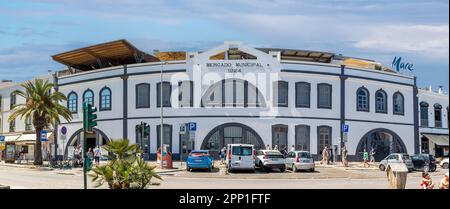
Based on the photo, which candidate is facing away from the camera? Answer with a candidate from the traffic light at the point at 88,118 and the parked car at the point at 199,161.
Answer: the parked car

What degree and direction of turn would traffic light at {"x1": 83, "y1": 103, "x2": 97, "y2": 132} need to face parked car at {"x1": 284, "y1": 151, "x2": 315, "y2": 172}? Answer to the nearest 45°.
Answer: approximately 45° to its left

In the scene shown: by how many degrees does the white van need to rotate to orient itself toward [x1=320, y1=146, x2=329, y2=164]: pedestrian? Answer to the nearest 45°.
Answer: approximately 45° to its right

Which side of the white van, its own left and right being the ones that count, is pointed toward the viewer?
back

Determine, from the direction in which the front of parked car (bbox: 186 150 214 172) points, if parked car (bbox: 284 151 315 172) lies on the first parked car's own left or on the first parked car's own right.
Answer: on the first parked car's own right

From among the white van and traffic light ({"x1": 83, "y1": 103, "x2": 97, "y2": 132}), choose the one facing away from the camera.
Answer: the white van

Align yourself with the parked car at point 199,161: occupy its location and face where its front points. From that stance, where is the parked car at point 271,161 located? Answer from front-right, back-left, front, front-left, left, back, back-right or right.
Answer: right

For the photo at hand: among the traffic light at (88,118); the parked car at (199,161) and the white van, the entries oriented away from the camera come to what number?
2

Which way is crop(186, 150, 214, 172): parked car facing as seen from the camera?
away from the camera
